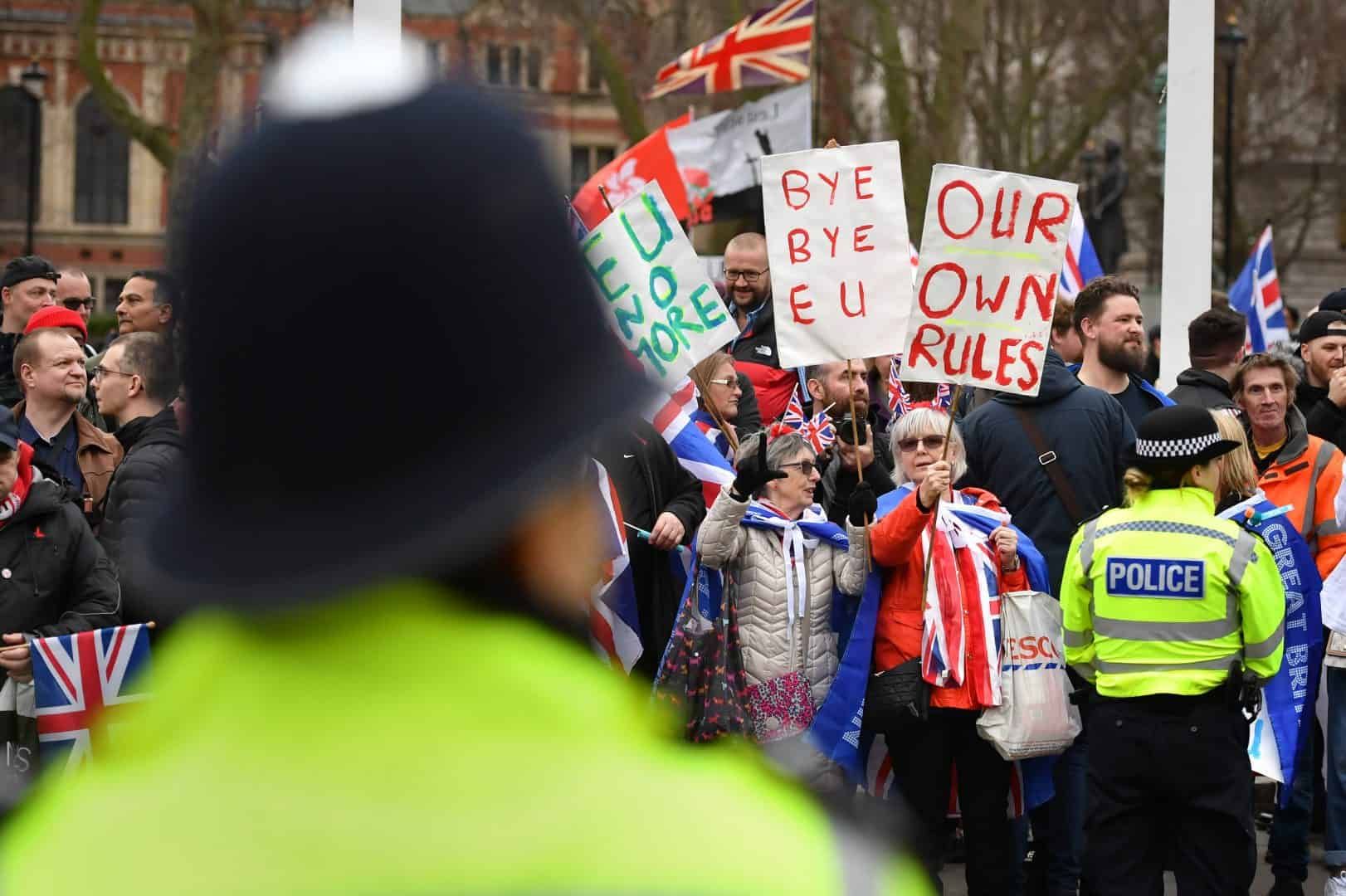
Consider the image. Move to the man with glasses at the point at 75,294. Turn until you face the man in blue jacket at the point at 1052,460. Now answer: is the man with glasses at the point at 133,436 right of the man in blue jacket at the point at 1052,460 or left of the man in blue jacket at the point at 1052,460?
right

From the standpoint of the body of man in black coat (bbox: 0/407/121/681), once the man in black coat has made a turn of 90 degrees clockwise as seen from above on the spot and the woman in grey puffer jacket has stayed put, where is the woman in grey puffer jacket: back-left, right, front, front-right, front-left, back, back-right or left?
back-right

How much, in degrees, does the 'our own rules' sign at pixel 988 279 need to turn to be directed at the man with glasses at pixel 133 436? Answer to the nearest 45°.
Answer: approximately 45° to its right

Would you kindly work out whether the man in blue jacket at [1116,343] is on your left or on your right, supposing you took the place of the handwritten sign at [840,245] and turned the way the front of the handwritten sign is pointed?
on your left

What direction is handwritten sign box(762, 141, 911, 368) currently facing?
toward the camera

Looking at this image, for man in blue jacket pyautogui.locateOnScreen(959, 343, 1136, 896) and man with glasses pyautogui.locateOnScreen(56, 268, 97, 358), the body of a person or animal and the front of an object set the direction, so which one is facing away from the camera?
the man in blue jacket

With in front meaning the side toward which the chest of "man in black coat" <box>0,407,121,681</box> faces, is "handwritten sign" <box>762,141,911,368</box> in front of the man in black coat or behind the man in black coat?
behind

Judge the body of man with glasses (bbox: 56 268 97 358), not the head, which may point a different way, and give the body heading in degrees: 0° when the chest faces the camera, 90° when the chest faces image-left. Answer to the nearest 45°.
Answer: approximately 315°

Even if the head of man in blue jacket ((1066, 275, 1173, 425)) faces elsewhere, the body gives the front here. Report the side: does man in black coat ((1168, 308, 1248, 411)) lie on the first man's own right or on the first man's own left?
on the first man's own left

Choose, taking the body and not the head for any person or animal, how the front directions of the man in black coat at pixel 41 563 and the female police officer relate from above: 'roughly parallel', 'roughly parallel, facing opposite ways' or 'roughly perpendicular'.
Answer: roughly parallel, facing opposite ways

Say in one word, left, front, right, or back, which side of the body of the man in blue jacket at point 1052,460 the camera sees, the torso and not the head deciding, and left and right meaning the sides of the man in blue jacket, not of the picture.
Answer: back

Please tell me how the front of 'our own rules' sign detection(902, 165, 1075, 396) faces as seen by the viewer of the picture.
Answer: facing the viewer

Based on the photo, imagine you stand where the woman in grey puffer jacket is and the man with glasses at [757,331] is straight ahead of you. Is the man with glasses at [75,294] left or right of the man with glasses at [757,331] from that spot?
left
